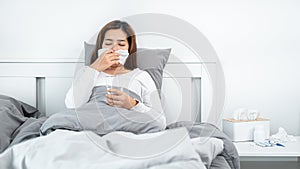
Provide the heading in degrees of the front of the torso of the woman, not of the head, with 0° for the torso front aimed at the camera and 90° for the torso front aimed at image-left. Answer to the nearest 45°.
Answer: approximately 0°

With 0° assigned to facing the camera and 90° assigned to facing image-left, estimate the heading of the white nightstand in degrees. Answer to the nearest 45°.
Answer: approximately 0°

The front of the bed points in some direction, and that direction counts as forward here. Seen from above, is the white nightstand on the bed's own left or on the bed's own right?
on the bed's own left

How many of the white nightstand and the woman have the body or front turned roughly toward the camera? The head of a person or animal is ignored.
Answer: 2

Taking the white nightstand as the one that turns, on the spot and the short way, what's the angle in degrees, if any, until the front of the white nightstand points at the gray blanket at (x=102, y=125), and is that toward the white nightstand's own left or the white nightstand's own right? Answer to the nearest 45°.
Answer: approximately 45° to the white nightstand's own right

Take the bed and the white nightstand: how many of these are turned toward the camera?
2

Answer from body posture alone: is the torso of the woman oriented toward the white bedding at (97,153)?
yes
